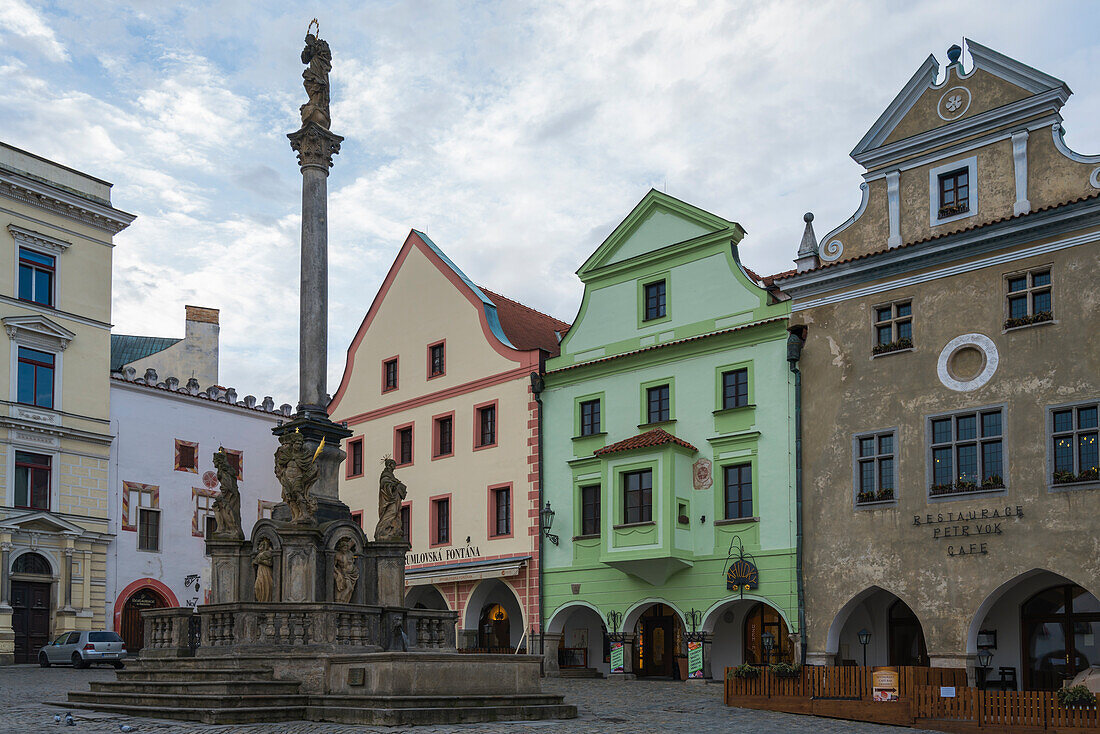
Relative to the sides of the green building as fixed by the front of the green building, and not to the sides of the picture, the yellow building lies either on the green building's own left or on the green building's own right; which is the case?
on the green building's own right

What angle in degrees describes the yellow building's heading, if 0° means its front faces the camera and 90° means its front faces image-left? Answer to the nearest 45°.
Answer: approximately 315°

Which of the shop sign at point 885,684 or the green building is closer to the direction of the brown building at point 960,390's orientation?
the shop sign

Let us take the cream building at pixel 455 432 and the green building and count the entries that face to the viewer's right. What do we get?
0

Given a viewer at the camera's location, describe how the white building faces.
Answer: facing the viewer and to the right of the viewer

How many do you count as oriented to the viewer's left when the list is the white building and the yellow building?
0

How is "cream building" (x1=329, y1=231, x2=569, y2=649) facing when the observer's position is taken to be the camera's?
facing the viewer and to the left of the viewer

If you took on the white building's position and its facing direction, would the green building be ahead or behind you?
ahead

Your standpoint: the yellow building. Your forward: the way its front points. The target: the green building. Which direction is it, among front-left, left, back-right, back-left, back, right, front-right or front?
front

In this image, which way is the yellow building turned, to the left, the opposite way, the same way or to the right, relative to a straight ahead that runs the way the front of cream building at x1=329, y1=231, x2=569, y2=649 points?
to the left
